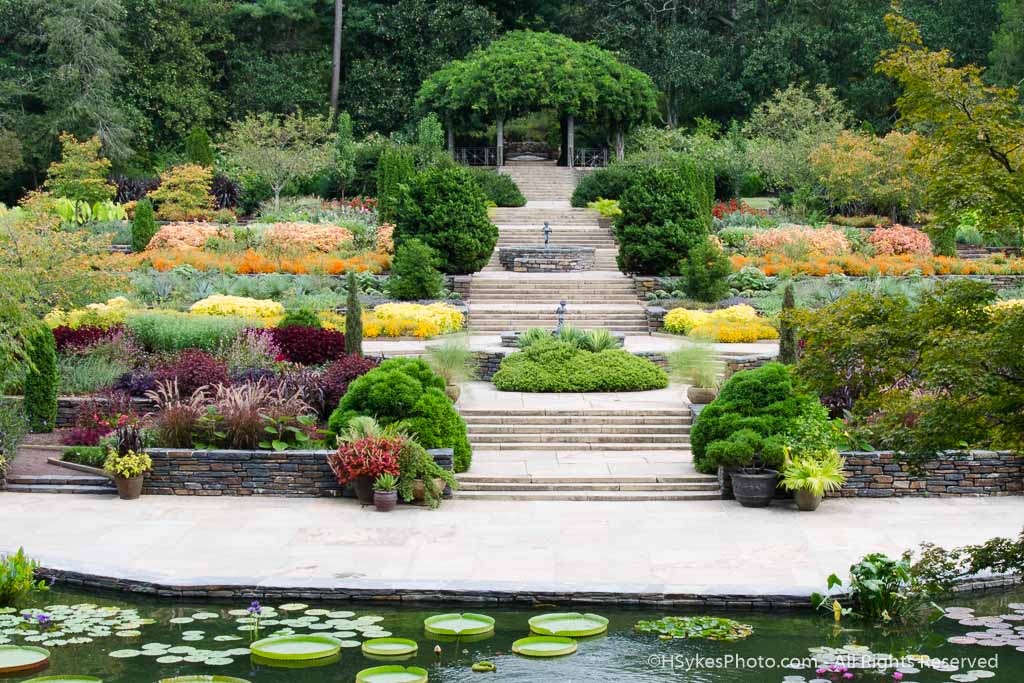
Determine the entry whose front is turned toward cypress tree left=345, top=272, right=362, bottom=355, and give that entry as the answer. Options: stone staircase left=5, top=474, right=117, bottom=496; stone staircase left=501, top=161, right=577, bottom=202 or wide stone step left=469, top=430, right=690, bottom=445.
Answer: stone staircase left=501, top=161, right=577, bottom=202

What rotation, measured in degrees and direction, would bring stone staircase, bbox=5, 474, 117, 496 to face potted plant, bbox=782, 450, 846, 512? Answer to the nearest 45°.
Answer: approximately 45° to its left

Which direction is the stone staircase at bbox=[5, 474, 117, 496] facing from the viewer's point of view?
toward the camera

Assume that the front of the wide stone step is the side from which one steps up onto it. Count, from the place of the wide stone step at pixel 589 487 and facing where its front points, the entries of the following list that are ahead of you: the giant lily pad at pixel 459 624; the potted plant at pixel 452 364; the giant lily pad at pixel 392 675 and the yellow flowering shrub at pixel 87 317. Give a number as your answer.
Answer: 2

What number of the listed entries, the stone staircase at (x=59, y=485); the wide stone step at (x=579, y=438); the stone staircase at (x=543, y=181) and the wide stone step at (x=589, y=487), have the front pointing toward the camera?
4

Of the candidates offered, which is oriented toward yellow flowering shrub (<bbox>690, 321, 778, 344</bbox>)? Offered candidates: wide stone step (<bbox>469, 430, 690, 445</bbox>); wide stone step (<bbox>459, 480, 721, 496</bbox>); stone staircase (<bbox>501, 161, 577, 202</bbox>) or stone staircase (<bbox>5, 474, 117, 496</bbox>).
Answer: stone staircase (<bbox>501, 161, 577, 202</bbox>)

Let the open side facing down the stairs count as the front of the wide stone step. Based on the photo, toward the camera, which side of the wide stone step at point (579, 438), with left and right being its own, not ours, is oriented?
front

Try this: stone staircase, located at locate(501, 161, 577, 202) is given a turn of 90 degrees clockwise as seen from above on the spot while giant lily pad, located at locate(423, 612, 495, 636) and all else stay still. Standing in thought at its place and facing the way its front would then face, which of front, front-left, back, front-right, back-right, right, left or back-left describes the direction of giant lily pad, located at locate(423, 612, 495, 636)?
left

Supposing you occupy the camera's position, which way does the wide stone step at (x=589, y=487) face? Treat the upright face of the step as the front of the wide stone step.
facing the viewer

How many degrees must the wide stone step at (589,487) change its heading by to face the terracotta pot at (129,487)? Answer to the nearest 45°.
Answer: approximately 90° to its right

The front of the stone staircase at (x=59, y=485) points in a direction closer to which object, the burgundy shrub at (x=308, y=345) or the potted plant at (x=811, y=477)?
the potted plant

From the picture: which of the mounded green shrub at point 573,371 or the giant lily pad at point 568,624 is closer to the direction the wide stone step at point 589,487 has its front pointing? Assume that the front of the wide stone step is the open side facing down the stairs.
the giant lily pad

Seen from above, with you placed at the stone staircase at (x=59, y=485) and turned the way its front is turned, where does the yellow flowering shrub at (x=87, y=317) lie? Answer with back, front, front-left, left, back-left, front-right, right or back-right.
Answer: back

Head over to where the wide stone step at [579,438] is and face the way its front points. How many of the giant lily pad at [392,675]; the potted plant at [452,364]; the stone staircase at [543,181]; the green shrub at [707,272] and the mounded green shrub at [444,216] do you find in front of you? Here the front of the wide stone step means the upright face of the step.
1

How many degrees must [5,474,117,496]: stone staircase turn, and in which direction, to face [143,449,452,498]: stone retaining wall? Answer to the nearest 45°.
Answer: approximately 90° to its left

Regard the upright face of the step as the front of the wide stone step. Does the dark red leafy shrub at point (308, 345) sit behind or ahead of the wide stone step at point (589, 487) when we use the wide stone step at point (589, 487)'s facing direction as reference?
behind

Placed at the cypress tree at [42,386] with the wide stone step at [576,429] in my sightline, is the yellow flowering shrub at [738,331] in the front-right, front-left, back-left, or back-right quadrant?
front-left

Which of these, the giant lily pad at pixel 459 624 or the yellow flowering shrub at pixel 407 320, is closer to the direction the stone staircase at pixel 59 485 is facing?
the giant lily pad
